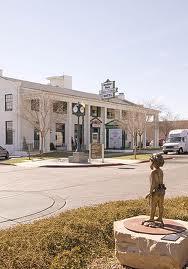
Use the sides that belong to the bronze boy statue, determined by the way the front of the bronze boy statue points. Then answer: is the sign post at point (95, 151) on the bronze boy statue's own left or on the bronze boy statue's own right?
on the bronze boy statue's own right

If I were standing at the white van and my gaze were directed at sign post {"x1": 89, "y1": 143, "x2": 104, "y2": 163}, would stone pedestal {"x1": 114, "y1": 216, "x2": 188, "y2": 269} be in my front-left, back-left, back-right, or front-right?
front-left

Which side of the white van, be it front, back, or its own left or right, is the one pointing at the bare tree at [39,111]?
front

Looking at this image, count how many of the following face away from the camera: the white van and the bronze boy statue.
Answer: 0

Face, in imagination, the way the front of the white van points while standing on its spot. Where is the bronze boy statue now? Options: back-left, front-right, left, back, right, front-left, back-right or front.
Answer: front-left

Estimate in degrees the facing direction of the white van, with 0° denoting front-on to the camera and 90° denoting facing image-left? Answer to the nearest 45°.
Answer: approximately 45°

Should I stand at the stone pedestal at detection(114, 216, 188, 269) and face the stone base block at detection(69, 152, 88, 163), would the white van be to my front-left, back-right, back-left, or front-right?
front-right

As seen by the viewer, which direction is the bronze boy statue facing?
to the viewer's left

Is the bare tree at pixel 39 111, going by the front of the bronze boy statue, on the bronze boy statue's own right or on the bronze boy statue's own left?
on the bronze boy statue's own right
